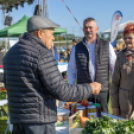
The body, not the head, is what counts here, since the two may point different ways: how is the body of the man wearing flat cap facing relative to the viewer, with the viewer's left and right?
facing away from the viewer and to the right of the viewer

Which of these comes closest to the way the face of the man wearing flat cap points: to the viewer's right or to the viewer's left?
to the viewer's right

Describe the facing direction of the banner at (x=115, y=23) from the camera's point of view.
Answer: facing the viewer

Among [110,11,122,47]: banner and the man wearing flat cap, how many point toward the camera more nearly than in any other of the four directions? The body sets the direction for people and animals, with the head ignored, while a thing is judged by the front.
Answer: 1

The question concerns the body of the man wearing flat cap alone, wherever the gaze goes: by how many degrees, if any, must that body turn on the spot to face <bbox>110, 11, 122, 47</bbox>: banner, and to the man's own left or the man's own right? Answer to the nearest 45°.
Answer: approximately 45° to the man's own left

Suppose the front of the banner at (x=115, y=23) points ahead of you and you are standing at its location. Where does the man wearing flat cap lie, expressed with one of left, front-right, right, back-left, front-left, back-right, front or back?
front

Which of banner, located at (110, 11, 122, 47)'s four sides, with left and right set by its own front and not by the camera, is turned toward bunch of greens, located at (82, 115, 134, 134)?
front

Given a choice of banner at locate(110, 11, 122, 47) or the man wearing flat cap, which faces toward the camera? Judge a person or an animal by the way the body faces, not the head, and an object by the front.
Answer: the banner
